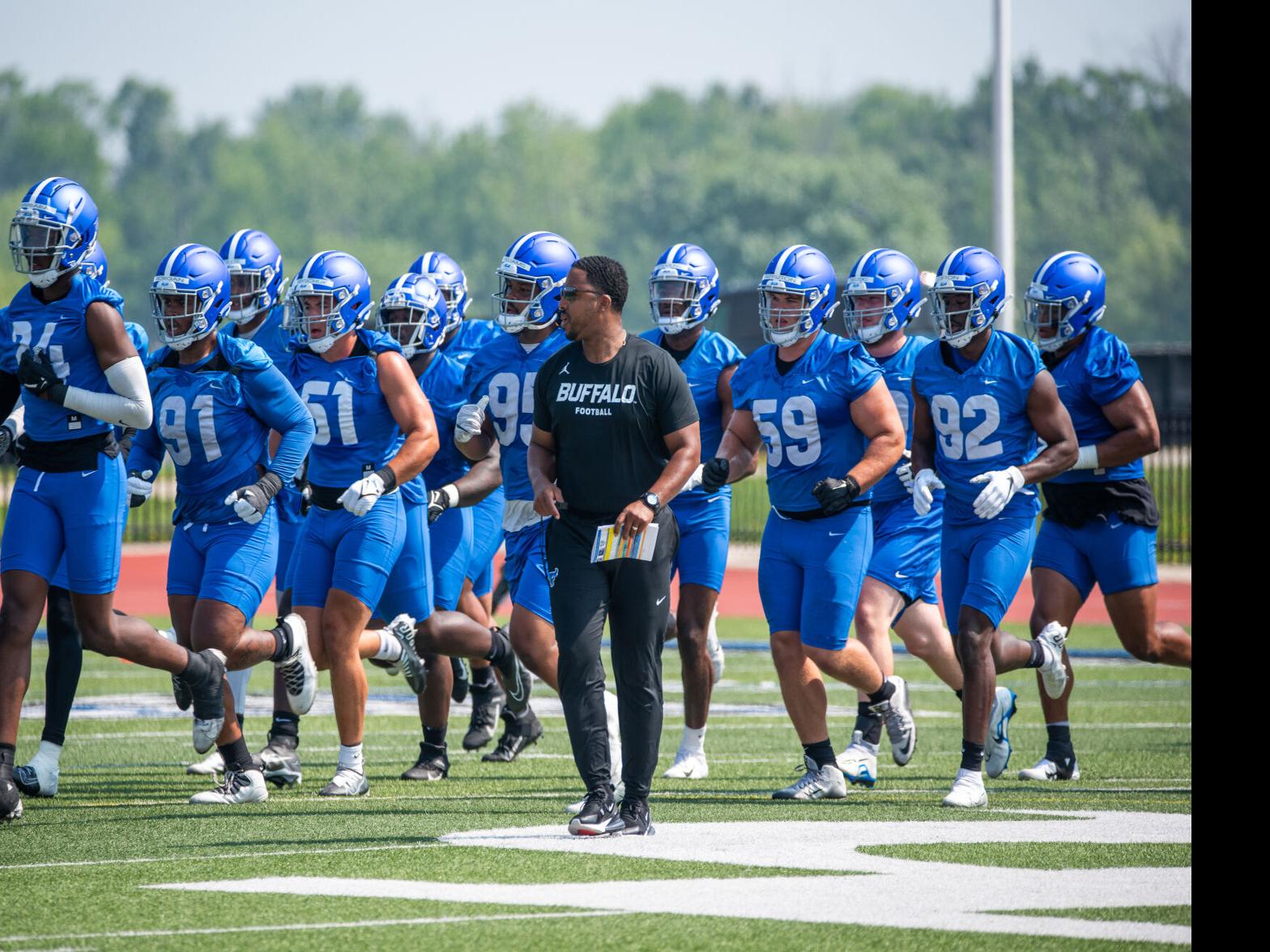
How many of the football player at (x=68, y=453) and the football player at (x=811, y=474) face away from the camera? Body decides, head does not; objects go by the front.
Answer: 0

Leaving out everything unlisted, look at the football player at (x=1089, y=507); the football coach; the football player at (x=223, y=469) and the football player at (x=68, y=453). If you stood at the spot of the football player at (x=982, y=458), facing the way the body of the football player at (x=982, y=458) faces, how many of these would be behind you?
1

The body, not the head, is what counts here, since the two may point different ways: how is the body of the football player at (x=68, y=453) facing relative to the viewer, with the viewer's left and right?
facing the viewer and to the left of the viewer

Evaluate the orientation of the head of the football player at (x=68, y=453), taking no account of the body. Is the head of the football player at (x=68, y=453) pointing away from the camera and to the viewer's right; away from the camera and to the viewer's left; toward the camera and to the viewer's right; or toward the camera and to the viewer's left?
toward the camera and to the viewer's left

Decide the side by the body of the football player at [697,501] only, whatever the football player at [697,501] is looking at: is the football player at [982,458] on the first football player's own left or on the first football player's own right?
on the first football player's own left

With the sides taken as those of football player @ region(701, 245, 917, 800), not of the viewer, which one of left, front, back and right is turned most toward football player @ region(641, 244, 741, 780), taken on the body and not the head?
right

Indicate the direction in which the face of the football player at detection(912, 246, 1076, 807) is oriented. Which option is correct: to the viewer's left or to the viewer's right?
to the viewer's left

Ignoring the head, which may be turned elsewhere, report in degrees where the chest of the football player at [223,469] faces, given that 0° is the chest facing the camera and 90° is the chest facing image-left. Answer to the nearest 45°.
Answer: approximately 45°

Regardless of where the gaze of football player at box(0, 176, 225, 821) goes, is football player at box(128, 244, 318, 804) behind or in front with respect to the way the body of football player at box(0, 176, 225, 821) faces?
behind
